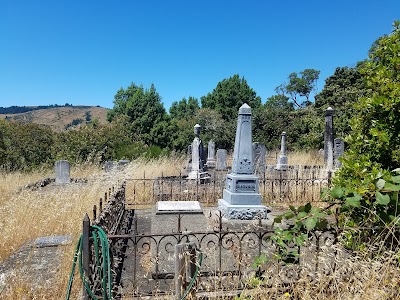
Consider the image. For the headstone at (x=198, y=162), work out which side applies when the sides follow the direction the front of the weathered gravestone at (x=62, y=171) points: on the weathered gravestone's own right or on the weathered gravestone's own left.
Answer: on the weathered gravestone's own left

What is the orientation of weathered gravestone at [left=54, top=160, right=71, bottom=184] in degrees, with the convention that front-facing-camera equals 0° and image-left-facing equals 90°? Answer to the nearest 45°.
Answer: approximately 0°

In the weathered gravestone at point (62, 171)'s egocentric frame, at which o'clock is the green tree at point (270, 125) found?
The green tree is roughly at 8 o'clock from the weathered gravestone.

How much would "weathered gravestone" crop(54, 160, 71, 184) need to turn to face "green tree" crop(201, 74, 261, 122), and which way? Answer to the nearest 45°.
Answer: approximately 135° to its left

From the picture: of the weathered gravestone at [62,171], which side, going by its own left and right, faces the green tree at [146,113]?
back

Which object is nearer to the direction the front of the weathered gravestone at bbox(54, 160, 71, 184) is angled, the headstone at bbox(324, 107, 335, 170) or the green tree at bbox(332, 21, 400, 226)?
the green tree

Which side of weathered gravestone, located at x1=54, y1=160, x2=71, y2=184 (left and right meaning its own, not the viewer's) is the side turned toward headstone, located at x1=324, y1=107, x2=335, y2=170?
left
